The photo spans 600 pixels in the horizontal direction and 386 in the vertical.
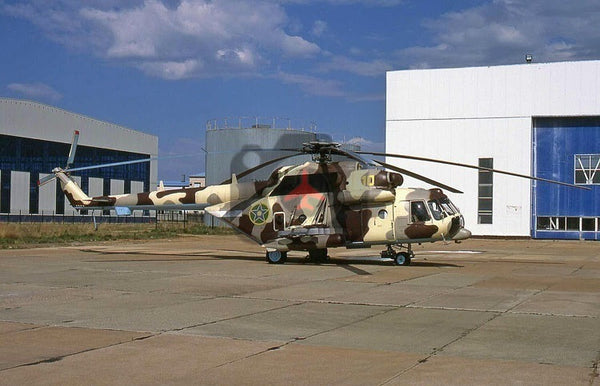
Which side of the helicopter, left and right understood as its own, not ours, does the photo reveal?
right
